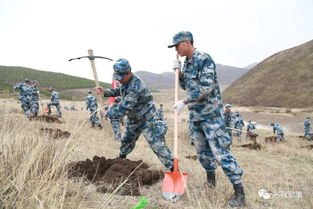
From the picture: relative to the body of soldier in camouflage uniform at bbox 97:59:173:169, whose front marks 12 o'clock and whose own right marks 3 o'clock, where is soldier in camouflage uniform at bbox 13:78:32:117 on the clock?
soldier in camouflage uniform at bbox 13:78:32:117 is roughly at 2 o'clock from soldier in camouflage uniform at bbox 97:59:173:169.

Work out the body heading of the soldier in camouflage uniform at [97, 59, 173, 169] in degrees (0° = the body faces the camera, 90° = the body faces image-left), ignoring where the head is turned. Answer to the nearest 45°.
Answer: approximately 90°

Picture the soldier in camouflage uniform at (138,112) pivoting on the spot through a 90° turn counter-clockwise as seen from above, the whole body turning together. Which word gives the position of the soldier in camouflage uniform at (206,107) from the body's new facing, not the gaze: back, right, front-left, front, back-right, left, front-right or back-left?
front-left

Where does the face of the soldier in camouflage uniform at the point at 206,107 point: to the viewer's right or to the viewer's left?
to the viewer's left
